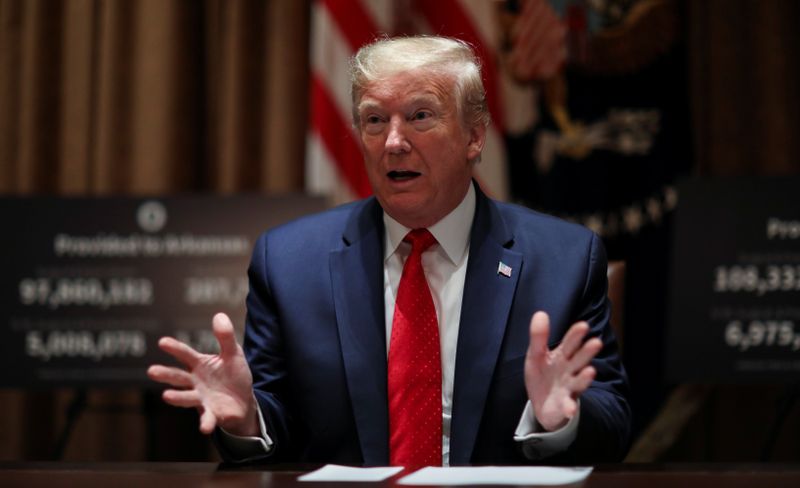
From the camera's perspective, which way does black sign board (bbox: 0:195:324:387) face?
toward the camera

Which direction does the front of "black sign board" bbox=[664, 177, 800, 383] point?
toward the camera

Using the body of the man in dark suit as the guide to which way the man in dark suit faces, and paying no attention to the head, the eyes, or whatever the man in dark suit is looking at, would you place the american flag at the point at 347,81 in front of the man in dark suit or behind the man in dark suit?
behind

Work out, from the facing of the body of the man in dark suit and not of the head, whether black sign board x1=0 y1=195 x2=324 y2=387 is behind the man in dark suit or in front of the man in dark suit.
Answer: behind

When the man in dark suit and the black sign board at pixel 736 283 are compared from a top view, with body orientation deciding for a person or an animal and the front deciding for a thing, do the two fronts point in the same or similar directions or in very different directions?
same or similar directions

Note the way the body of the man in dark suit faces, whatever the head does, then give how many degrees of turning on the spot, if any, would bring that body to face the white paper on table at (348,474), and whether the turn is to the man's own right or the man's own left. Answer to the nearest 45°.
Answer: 0° — they already face it

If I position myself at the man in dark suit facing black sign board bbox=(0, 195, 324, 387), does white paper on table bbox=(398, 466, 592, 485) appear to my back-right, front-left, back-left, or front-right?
back-left

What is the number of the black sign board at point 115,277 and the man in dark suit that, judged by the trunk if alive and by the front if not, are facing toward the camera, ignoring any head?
2

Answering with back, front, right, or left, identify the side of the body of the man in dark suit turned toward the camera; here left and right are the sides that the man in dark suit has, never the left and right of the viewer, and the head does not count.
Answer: front

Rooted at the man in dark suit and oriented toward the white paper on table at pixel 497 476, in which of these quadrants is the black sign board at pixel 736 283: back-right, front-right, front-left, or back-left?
back-left

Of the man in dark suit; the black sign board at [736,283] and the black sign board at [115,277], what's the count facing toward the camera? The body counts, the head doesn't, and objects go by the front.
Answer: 3

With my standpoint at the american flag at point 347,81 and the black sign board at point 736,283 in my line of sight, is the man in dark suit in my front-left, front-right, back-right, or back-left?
front-right

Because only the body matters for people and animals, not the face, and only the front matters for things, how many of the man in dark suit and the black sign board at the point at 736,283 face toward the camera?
2

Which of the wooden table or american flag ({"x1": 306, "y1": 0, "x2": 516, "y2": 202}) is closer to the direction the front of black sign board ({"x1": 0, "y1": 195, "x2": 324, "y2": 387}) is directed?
the wooden table

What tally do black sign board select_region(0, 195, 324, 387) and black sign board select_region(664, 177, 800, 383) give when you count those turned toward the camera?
2

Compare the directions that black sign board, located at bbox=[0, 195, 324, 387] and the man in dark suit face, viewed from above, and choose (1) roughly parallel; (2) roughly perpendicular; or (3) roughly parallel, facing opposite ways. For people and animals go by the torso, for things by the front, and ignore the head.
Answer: roughly parallel
